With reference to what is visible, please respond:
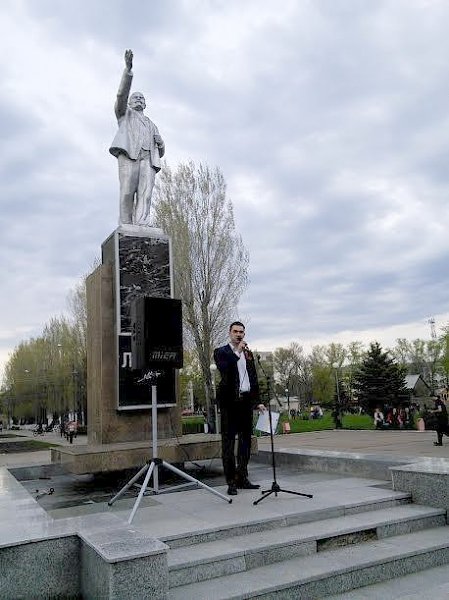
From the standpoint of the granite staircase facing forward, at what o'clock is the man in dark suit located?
The man in dark suit is roughly at 7 o'clock from the granite staircase.

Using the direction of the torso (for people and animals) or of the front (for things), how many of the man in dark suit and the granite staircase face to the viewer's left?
0

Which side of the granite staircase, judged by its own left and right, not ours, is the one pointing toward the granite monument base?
back

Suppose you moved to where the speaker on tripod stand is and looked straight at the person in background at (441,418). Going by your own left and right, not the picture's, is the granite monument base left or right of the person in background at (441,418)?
left

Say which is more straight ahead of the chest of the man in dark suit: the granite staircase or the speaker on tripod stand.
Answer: the granite staircase

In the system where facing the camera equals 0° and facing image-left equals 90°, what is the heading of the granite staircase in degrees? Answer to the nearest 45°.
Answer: approximately 315°

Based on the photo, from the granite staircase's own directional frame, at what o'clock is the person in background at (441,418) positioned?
The person in background is roughly at 8 o'clock from the granite staircase.

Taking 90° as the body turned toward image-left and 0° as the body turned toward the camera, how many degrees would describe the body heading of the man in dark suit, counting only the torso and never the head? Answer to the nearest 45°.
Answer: approximately 315°

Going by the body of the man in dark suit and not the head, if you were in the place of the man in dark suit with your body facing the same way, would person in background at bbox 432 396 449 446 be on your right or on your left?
on your left

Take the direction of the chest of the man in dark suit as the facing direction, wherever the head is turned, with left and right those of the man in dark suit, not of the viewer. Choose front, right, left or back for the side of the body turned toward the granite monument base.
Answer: back
